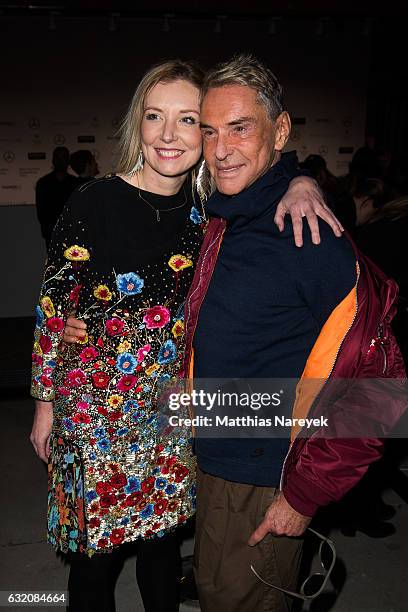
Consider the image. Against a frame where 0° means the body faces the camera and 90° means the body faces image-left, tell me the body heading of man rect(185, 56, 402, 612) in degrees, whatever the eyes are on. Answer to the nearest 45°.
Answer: approximately 45°

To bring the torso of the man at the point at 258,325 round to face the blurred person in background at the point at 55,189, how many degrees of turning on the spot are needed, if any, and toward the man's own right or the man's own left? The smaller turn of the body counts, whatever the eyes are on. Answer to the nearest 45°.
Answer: approximately 90° to the man's own right
